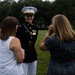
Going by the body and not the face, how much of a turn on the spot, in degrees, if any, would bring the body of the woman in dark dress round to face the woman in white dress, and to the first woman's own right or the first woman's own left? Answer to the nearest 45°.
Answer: approximately 45° to the first woman's own left

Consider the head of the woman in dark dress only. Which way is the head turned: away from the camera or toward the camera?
away from the camera

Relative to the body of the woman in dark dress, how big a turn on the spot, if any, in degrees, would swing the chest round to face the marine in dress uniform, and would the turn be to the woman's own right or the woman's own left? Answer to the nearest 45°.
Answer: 0° — they already face them

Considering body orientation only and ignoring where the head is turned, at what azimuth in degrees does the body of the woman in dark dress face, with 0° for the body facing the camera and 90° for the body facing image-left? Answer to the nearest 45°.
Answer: approximately 135°

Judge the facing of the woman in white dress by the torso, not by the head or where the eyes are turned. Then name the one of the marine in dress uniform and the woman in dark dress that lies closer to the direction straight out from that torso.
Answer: the marine in dress uniform

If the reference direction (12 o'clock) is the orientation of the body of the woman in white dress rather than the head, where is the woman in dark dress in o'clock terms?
The woman in dark dress is roughly at 2 o'clock from the woman in white dress.

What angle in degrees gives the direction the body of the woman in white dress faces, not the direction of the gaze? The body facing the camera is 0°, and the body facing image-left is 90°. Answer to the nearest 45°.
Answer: approximately 225°
